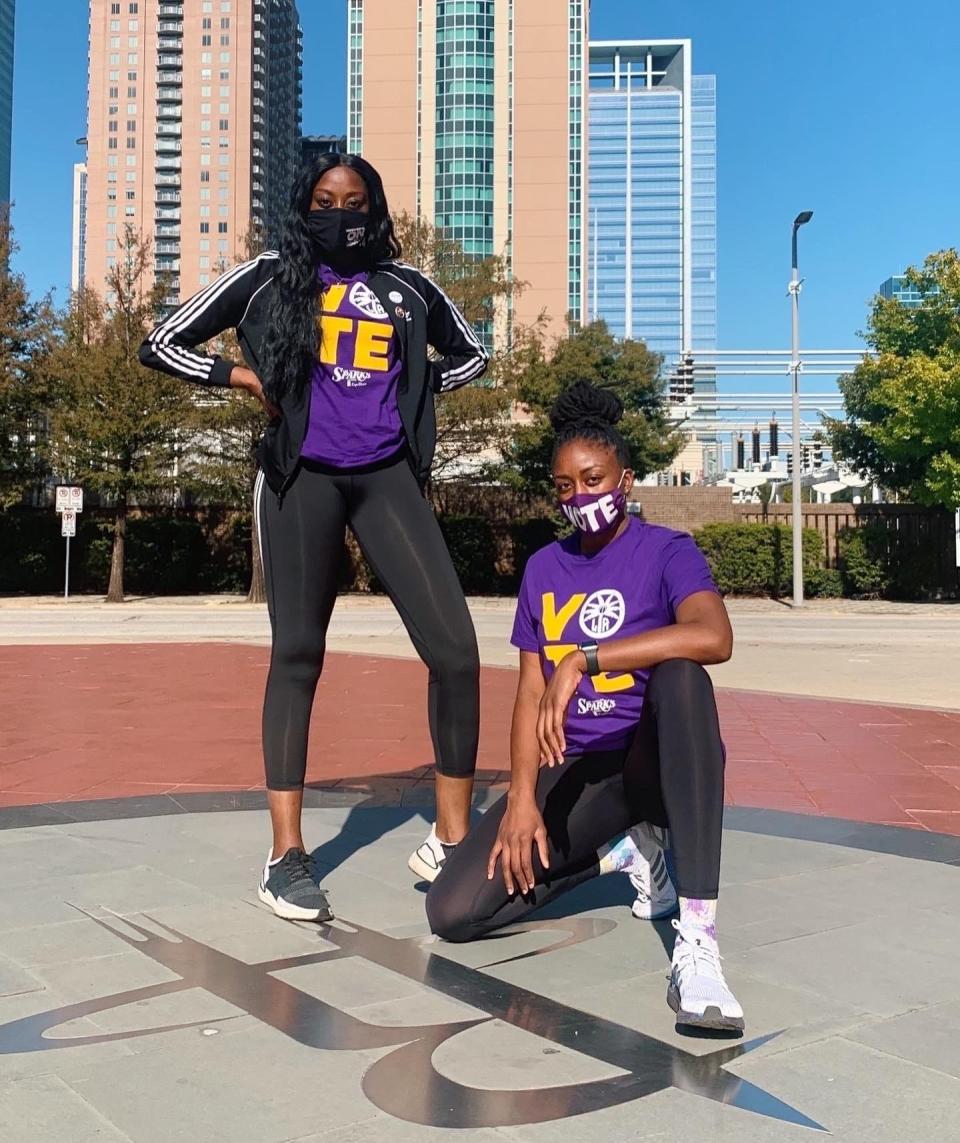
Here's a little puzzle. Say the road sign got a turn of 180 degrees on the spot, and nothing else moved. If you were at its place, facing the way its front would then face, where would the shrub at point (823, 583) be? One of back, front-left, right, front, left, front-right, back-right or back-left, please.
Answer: right

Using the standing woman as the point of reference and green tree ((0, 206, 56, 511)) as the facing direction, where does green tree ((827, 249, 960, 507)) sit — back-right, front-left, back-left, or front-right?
front-right

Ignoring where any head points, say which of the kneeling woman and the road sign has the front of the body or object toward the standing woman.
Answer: the road sign

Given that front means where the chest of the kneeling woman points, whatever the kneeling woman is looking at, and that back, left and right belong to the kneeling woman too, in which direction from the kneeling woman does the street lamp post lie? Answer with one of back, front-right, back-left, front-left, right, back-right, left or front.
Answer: back

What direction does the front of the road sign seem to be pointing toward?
toward the camera

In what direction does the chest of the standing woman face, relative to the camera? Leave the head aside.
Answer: toward the camera

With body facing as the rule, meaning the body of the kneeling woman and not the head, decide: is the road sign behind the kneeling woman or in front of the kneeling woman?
behind

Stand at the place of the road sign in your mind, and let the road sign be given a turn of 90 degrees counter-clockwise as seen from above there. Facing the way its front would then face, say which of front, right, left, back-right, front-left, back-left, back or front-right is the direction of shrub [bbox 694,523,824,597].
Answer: front

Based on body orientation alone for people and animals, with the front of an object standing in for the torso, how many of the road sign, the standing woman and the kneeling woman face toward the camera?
3

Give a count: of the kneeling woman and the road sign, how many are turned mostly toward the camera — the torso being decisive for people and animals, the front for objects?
2

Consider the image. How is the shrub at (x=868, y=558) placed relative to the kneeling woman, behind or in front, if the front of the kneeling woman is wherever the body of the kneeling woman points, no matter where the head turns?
behind

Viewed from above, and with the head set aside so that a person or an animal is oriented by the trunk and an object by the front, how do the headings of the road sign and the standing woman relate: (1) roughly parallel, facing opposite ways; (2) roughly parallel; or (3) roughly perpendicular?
roughly parallel
